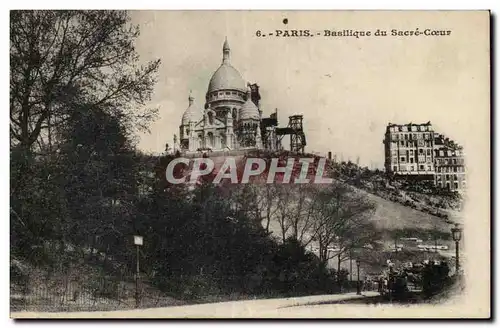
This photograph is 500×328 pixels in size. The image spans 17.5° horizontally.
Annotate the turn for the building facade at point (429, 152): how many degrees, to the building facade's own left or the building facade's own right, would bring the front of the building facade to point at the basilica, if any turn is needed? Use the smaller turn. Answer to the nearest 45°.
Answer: approximately 90° to the building facade's own right

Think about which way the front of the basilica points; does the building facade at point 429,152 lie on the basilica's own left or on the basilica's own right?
on the basilica's own left

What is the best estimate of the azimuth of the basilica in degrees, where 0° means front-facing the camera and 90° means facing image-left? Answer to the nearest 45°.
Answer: approximately 45°
